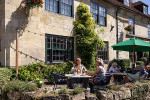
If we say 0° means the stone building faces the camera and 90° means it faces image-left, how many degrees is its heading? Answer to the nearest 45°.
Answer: approximately 315°

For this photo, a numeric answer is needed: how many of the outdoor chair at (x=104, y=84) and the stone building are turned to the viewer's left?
1

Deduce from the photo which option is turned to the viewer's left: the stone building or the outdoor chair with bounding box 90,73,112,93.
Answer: the outdoor chair

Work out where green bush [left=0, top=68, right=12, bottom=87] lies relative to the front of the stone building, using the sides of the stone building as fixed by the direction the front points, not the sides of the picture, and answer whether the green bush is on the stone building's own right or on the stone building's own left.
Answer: on the stone building's own right

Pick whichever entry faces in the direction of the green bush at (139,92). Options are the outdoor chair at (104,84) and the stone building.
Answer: the stone building

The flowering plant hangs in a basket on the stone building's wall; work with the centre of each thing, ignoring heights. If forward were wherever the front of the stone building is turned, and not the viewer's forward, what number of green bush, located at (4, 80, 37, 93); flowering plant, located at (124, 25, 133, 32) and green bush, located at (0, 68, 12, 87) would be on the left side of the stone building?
1

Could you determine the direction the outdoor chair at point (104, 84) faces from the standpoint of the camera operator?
facing to the left of the viewer

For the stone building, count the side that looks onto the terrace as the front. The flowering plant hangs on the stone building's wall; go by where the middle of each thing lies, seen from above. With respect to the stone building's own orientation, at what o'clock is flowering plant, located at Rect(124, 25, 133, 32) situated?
The flowering plant is roughly at 9 o'clock from the stone building.

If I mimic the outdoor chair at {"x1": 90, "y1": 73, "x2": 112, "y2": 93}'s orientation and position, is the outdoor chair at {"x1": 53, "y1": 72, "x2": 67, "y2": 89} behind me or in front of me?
in front

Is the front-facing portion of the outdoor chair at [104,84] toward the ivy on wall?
no
